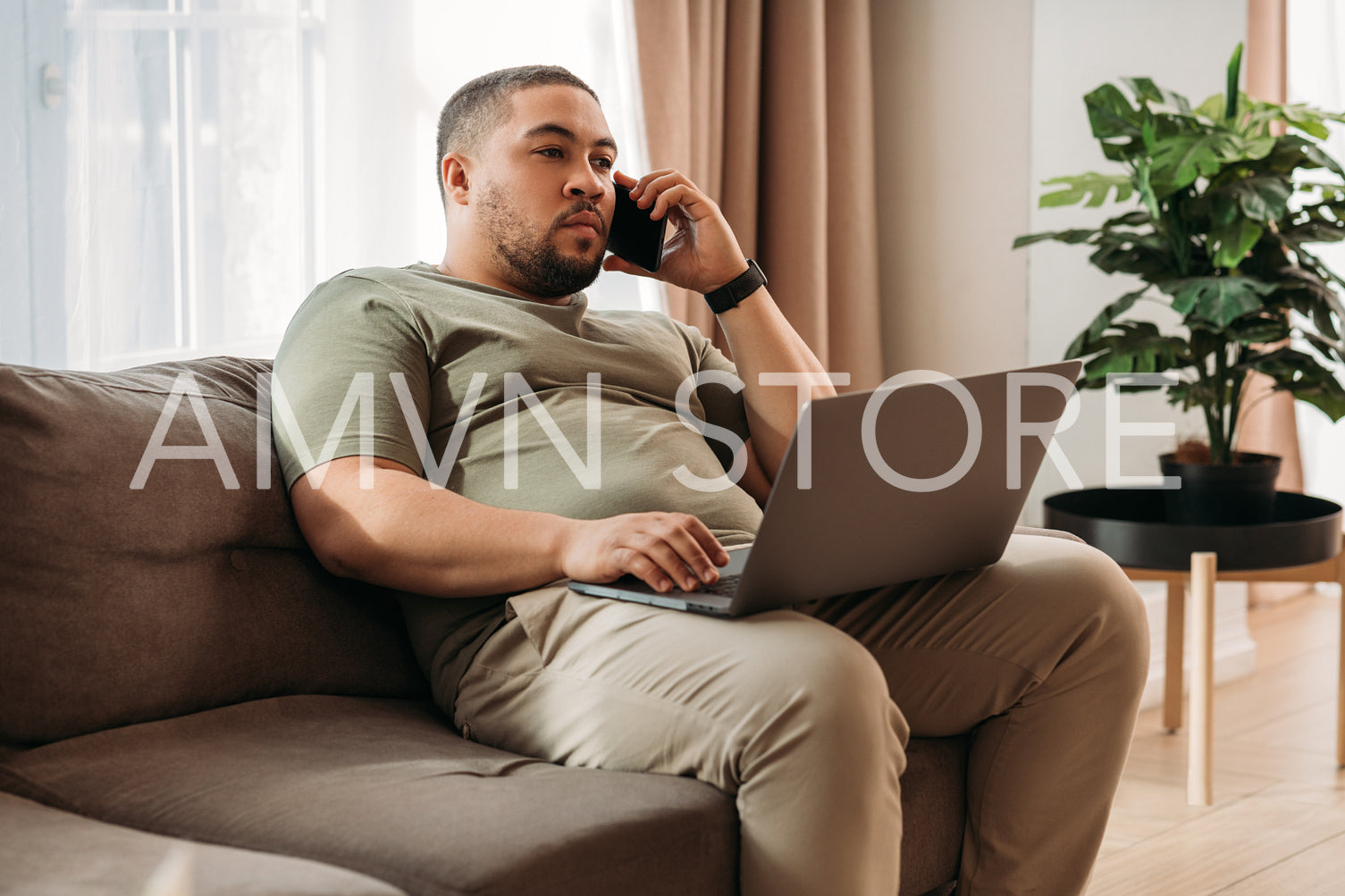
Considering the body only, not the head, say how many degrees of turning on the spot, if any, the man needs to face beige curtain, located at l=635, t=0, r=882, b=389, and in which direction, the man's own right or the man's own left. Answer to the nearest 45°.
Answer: approximately 135° to the man's own left

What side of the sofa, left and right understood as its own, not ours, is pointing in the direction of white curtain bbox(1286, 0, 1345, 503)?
left

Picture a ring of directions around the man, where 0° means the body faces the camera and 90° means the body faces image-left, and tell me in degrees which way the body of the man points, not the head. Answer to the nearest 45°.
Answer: approximately 315°

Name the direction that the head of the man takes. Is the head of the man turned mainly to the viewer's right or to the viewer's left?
to the viewer's right

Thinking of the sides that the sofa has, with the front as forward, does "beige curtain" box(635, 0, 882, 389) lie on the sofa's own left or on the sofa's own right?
on the sofa's own left
